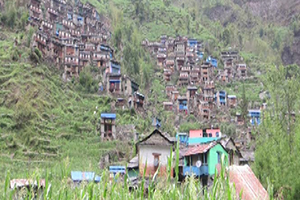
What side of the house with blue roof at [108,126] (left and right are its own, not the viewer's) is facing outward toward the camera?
front
